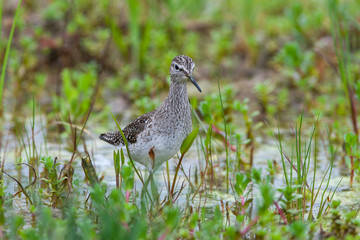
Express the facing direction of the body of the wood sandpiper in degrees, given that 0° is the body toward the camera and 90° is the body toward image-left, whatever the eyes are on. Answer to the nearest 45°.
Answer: approximately 315°
